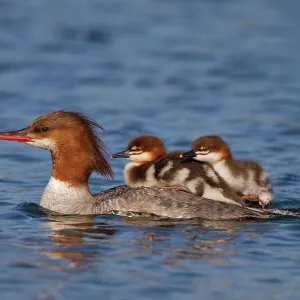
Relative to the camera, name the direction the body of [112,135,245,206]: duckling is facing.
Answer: to the viewer's left

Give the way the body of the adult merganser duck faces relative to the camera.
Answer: to the viewer's left

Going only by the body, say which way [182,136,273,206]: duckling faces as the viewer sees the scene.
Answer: to the viewer's left
